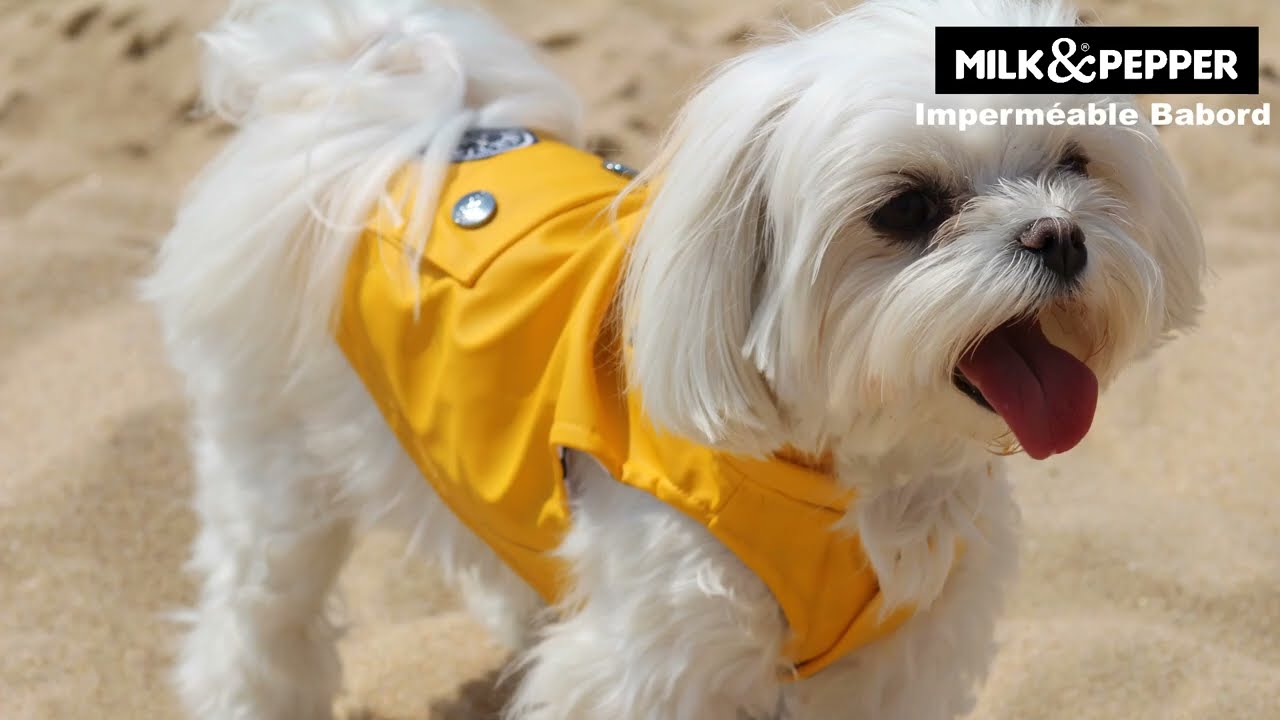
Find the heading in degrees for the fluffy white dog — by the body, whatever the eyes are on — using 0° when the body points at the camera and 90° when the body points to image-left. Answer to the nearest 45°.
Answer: approximately 315°
